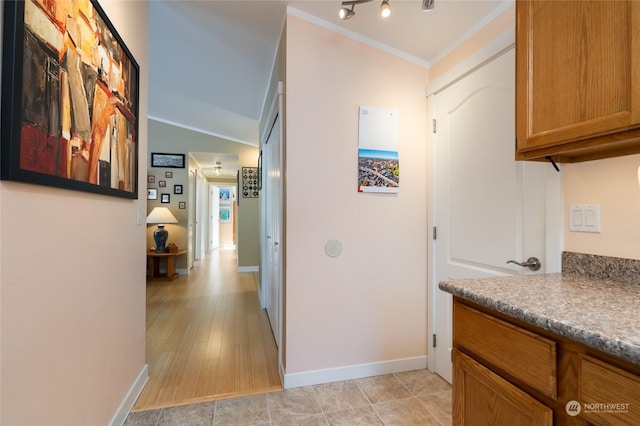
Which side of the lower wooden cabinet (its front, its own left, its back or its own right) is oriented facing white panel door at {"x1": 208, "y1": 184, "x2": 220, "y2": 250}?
right

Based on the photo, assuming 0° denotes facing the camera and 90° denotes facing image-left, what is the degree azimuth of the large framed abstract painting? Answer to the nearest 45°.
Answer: approximately 315°

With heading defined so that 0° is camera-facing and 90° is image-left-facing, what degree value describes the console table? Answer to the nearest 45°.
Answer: approximately 0°

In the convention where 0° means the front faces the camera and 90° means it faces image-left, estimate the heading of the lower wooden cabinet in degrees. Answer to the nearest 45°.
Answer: approximately 45°

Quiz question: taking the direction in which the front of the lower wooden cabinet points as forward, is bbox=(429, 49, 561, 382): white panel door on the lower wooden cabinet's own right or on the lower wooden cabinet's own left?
on the lower wooden cabinet's own right

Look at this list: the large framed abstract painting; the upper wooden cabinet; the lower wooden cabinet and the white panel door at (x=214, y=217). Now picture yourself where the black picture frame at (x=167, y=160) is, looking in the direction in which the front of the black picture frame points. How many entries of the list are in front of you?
3

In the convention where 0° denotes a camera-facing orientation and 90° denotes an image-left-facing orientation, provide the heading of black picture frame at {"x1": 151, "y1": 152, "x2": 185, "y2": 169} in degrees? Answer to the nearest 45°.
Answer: approximately 0°

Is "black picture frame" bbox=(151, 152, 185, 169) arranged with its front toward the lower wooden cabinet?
yes

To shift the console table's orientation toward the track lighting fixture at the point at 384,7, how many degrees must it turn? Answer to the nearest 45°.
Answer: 0° — it already faces it

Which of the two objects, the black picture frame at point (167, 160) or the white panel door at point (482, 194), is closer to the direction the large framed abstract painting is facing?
the white panel door

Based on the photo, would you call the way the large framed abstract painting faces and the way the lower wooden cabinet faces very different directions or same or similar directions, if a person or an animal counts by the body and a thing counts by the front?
very different directions

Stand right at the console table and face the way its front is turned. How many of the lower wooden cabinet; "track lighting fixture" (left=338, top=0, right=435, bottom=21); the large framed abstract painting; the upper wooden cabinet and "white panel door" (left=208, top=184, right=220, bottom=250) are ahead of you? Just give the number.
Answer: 4
